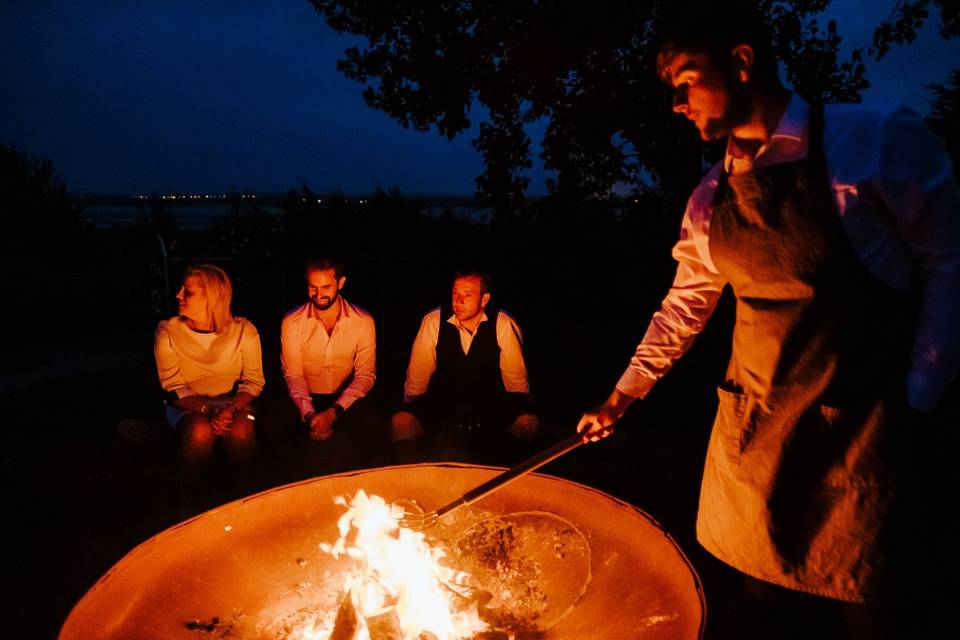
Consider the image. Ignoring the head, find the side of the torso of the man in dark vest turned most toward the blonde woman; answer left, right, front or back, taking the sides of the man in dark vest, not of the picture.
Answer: right

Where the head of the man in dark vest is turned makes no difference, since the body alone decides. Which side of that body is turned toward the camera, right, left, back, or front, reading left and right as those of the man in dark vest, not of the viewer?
front

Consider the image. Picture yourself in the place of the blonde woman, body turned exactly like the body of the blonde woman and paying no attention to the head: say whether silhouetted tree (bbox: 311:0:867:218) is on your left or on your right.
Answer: on your left

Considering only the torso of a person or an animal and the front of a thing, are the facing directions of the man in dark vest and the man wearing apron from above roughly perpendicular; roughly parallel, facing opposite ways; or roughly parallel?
roughly perpendicular

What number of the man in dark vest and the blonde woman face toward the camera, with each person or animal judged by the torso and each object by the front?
2

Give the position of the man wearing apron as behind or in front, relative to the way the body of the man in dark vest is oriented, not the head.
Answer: in front

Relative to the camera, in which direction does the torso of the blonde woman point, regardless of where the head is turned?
toward the camera

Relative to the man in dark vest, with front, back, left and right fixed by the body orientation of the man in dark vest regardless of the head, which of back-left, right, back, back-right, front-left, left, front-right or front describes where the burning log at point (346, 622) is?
front

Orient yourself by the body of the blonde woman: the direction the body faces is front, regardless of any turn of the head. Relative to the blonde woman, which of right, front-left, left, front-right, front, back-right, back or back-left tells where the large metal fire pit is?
front

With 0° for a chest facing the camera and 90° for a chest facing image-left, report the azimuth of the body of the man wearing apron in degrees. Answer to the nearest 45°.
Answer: approximately 45°

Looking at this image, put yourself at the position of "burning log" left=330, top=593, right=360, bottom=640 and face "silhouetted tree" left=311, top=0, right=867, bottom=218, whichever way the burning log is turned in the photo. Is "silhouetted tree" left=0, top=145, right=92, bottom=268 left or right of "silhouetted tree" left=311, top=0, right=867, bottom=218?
left

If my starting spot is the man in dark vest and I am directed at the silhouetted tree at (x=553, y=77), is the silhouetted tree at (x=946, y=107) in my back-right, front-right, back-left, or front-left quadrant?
front-right

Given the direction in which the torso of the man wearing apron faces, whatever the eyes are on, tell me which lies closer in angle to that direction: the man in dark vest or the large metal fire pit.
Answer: the large metal fire pit

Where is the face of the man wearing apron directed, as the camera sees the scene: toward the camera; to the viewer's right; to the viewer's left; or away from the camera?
to the viewer's left

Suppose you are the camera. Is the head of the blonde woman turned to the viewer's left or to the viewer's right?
to the viewer's left

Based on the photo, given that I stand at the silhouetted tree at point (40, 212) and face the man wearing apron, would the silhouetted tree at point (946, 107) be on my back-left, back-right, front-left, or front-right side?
front-left
